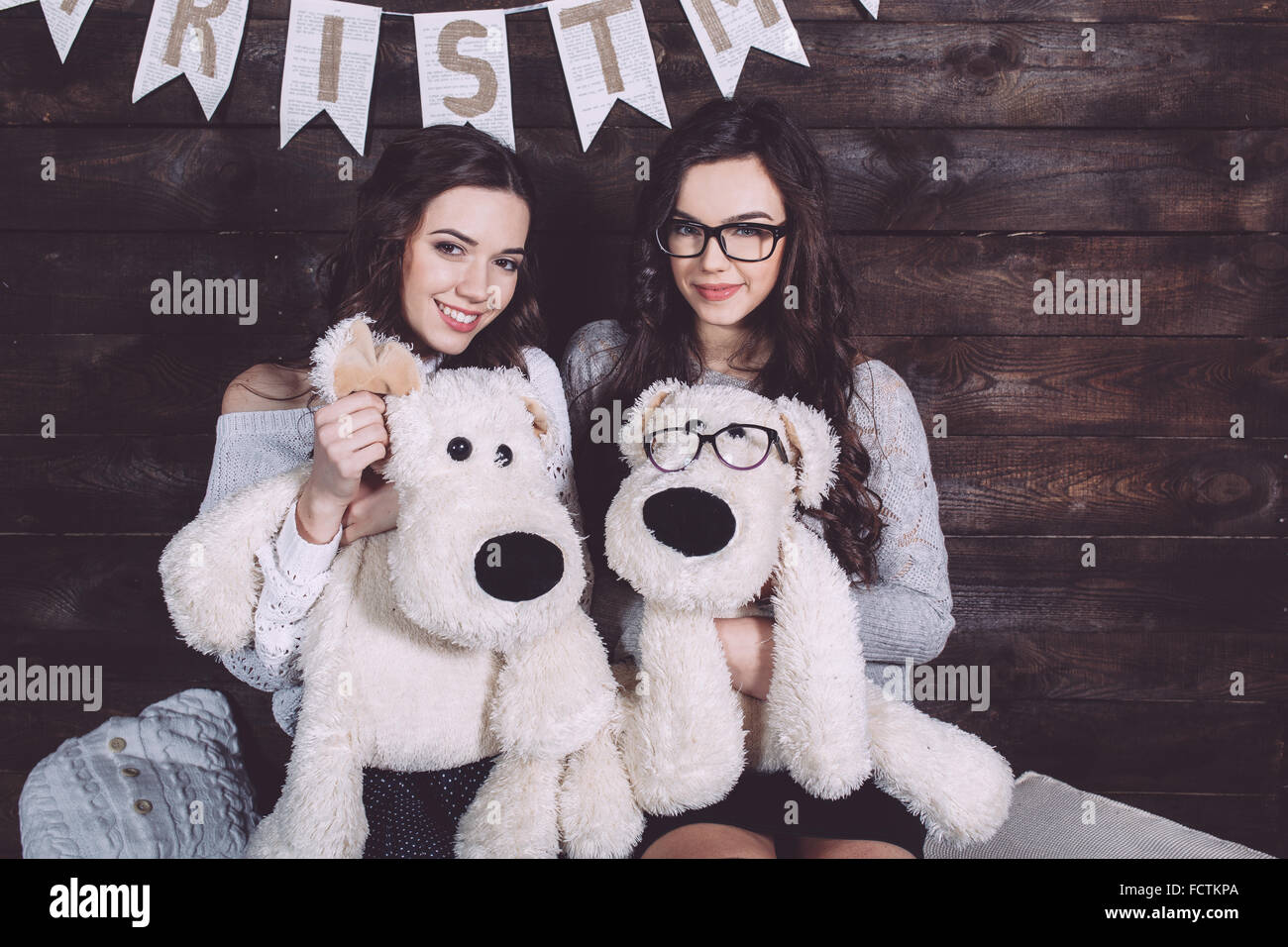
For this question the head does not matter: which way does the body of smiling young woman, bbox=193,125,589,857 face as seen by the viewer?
toward the camera

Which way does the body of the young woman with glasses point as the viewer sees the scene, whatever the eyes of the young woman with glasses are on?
toward the camera

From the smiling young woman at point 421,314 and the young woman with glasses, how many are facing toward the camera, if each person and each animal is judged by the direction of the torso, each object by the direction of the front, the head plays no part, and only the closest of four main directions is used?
2
